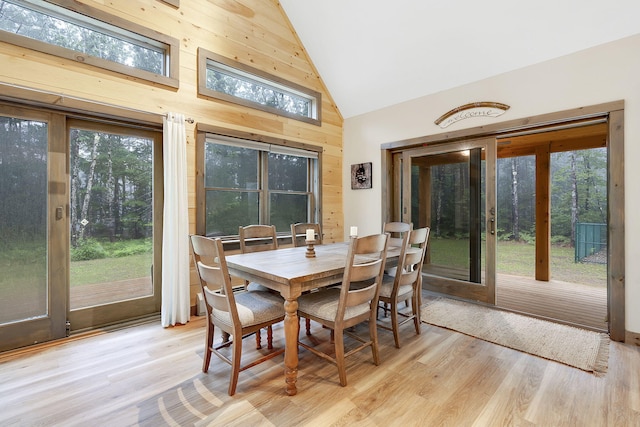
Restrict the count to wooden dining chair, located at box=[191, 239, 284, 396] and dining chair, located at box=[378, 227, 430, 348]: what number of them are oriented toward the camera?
0

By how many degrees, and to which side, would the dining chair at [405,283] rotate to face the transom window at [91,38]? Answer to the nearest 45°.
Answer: approximately 45° to its left

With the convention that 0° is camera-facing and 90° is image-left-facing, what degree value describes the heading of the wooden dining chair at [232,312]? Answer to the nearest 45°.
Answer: approximately 225°

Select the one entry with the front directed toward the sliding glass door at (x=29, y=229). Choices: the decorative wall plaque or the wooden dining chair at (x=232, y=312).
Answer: the decorative wall plaque

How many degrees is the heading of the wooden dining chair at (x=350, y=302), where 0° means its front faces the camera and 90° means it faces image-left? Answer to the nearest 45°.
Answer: approximately 135°

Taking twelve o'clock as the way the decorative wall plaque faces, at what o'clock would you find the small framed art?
The small framed art is roughly at 2 o'clock from the decorative wall plaque.

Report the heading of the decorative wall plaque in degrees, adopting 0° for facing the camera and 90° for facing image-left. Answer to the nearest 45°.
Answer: approximately 45°

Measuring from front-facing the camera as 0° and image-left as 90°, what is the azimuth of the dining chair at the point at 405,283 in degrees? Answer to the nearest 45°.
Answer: approximately 135°

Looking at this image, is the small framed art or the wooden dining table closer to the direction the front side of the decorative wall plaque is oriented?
the wooden dining table

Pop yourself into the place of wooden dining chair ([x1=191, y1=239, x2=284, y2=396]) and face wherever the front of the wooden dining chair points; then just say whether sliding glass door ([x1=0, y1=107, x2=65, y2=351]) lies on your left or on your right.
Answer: on your left
